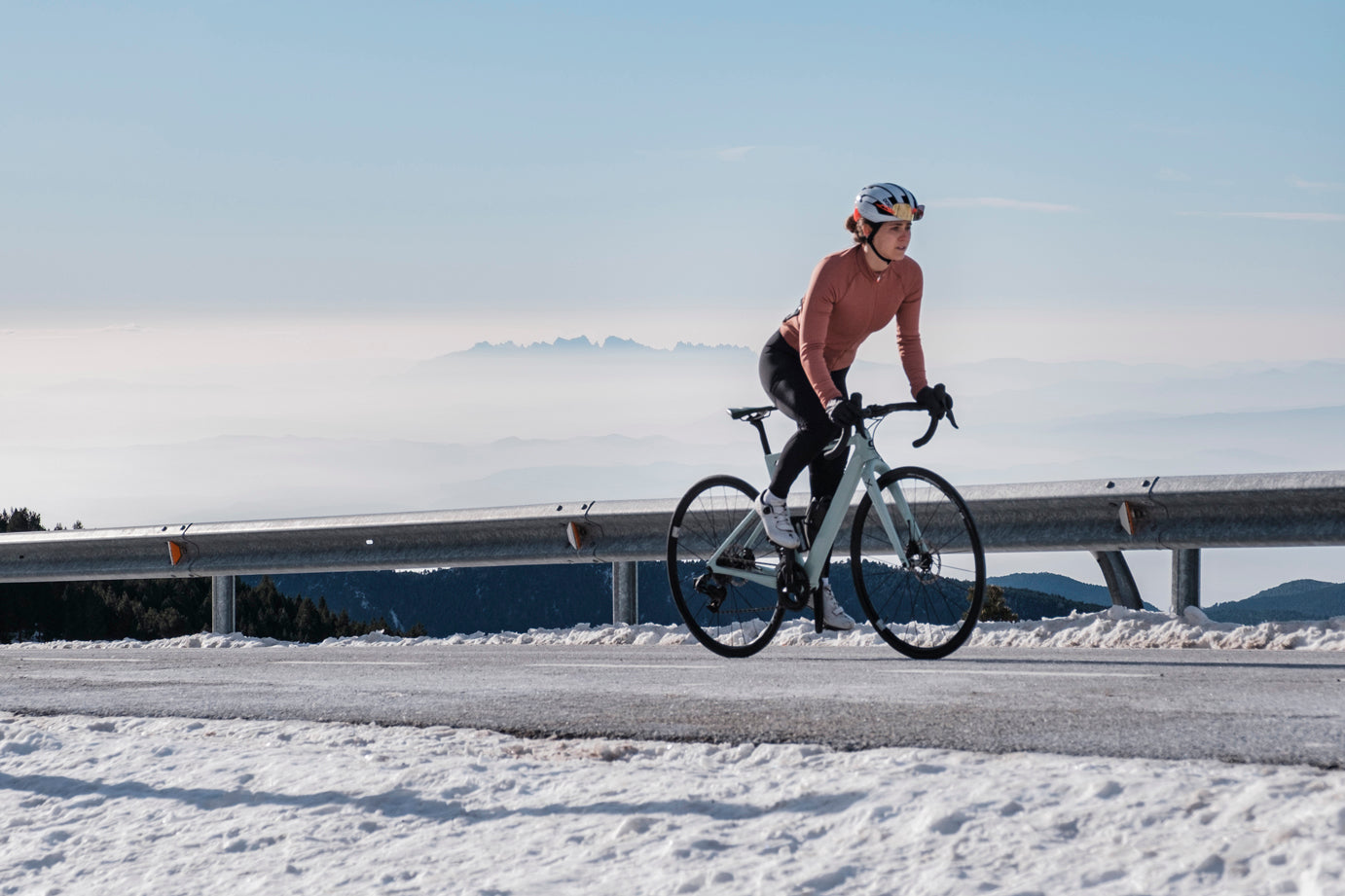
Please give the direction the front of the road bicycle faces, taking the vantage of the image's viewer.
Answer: facing the viewer and to the right of the viewer
